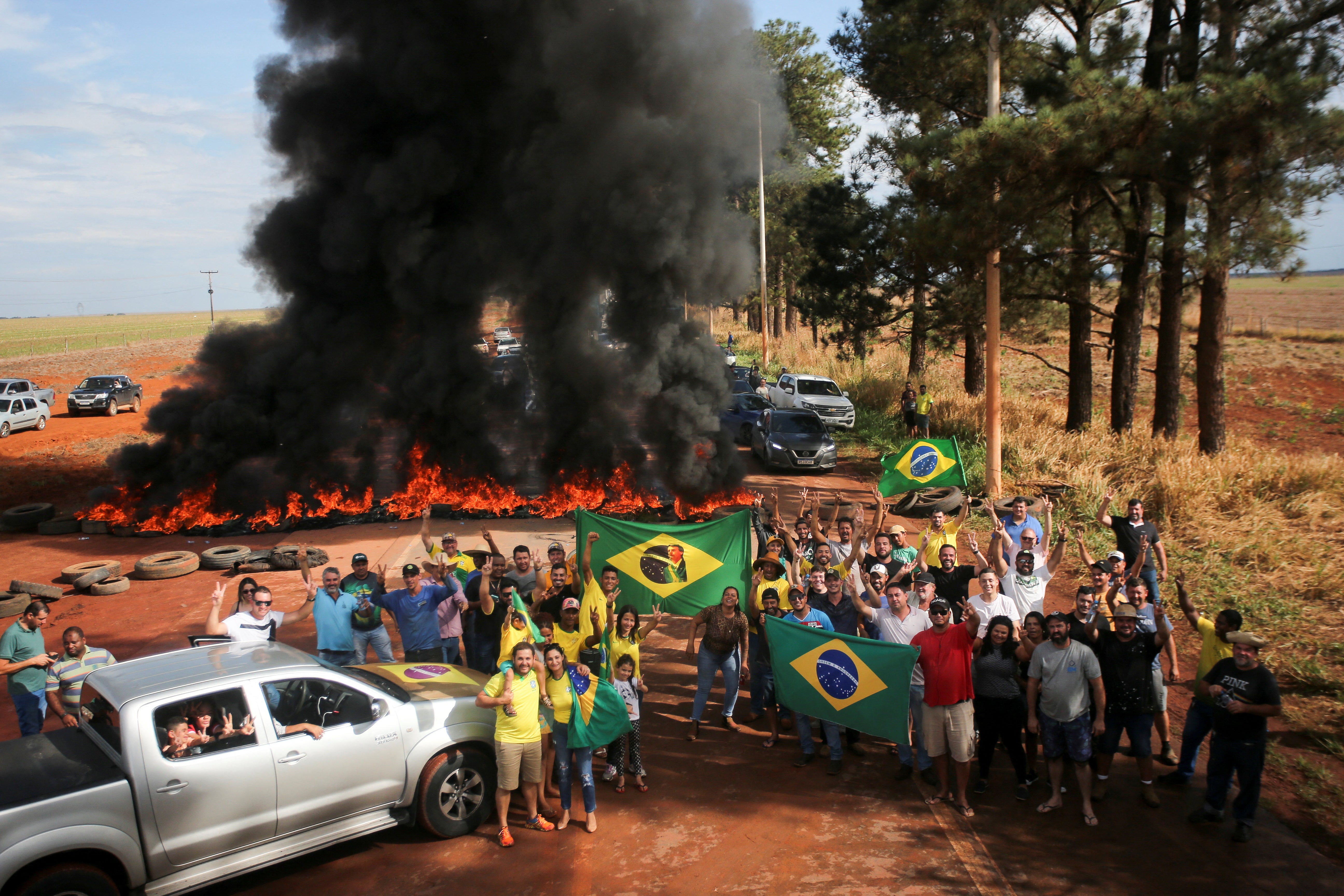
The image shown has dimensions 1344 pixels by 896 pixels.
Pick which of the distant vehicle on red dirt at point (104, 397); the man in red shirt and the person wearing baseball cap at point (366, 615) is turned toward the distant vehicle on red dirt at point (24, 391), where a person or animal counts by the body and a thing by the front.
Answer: the distant vehicle on red dirt at point (104, 397)

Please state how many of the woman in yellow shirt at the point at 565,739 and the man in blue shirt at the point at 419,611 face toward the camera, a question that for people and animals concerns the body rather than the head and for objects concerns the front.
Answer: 2

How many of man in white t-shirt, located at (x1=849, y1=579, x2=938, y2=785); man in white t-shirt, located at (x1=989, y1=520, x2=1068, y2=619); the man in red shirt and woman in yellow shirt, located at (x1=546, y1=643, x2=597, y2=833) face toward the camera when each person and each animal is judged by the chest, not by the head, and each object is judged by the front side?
4

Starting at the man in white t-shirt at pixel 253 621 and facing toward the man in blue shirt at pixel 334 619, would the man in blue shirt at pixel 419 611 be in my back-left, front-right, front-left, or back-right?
front-right

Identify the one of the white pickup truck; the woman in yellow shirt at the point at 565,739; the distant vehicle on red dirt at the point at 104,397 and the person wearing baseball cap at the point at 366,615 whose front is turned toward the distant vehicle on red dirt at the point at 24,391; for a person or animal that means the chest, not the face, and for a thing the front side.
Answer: the distant vehicle on red dirt at the point at 104,397

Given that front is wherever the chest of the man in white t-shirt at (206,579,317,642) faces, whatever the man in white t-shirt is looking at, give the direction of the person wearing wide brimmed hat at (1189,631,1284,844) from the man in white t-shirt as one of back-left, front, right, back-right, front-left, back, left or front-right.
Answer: front-left

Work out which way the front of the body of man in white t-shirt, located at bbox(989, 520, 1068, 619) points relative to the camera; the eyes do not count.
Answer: toward the camera

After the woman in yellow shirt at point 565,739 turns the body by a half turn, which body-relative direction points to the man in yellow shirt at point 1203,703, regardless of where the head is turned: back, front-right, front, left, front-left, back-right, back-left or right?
right

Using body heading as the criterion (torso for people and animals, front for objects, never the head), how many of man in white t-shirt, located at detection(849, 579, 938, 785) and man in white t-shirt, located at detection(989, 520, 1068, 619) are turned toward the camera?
2

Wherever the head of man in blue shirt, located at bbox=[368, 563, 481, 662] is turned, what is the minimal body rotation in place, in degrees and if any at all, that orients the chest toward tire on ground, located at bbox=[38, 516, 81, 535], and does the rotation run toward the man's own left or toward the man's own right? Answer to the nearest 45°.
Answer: approximately 135° to the man's own right
